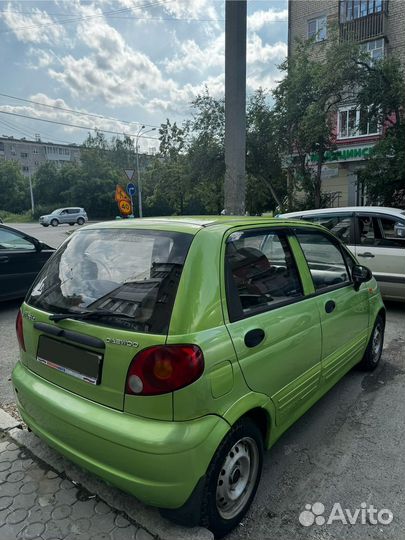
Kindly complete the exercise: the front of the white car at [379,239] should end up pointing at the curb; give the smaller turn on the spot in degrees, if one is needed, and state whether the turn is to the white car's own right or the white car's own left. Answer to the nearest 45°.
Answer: approximately 90° to the white car's own right

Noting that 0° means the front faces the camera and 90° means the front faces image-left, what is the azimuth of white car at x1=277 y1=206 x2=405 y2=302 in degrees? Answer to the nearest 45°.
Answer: approximately 270°

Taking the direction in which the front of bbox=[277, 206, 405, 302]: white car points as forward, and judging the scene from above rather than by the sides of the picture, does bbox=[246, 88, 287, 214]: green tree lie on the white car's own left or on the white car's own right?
on the white car's own left

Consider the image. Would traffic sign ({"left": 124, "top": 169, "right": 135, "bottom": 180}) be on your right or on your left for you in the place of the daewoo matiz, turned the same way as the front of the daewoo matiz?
on your left

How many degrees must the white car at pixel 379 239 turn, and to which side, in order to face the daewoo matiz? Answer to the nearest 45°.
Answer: approximately 90° to its right

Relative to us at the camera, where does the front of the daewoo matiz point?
facing away from the viewer and to the right of the viewer

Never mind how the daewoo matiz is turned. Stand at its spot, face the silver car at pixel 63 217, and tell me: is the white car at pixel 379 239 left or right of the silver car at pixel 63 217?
right
